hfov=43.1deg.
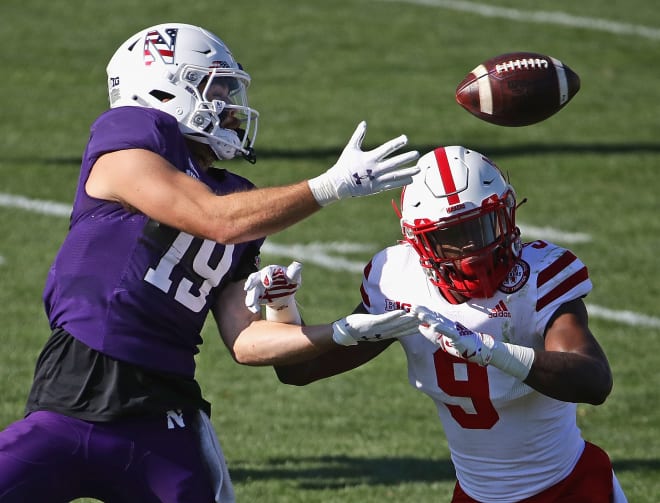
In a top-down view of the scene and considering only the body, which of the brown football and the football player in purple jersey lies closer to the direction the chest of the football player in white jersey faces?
the football player in purple jersey

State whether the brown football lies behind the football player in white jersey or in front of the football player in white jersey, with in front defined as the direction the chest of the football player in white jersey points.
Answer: behind

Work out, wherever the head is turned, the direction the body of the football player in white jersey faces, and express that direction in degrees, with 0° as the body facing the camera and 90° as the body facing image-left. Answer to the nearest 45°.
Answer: approximately 0°

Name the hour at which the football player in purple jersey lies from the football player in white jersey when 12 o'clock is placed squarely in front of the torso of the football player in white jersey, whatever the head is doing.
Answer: The football player in purple jersey is roughly at 3 o'clock from the football player in white jersey.
